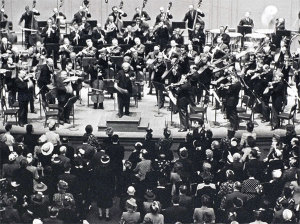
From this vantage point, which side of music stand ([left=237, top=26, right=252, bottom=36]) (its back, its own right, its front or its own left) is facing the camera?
back

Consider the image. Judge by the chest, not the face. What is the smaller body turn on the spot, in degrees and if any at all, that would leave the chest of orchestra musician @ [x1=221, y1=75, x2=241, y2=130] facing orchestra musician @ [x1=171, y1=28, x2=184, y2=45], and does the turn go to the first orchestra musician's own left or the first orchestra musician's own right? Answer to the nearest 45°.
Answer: approximately 90° to the first orchestra musician's own right

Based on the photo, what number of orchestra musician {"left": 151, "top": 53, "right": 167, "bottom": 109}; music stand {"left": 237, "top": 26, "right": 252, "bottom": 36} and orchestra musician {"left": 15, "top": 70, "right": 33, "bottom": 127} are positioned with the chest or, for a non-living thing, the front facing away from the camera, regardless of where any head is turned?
1

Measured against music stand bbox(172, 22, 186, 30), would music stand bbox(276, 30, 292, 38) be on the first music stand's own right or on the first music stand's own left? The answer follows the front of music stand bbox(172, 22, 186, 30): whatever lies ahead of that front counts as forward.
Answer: on the first music stand's own right

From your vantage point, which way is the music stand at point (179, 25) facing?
away from the camera

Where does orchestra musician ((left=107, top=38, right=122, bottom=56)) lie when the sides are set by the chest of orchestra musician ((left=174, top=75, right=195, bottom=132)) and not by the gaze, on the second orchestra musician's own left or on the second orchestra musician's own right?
on the second orchestra musician's own right

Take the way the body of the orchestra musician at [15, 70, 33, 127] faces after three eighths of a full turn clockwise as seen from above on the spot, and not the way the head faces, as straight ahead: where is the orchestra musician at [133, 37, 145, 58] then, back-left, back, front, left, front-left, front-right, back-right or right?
back-right

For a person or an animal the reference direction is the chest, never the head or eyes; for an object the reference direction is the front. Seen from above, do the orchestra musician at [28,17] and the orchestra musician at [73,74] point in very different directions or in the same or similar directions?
same or similar directions

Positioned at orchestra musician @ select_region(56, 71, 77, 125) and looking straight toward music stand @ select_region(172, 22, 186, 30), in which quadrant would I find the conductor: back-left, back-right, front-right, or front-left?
front-right

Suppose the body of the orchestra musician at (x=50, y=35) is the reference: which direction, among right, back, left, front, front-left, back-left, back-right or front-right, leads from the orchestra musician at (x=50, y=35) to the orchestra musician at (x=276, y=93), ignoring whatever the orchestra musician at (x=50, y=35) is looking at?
front-left

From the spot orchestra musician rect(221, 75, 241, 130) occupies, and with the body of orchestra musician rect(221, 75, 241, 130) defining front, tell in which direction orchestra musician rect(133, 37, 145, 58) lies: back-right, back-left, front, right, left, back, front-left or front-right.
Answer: front-right

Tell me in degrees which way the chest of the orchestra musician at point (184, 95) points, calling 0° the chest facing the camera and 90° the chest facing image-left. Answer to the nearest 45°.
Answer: approximately 90°

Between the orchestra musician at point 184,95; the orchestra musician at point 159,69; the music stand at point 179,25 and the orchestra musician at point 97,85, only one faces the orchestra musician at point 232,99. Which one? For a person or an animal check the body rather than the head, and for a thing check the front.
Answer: the orchestra musician at point 97,85

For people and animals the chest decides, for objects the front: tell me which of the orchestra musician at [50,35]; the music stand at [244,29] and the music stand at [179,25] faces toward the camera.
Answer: the orchestra musician

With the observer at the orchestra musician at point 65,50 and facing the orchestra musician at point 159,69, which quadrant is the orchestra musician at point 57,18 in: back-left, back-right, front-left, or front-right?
back-left

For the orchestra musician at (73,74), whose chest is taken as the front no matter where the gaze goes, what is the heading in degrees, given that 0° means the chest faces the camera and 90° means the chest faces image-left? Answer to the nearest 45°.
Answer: approximately 315°

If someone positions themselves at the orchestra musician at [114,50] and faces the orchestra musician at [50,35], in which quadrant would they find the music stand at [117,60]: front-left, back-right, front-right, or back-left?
back-left

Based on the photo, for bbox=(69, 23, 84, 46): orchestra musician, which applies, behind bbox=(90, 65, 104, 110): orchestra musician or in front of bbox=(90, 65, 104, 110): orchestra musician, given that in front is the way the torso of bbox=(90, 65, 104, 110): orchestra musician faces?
behind

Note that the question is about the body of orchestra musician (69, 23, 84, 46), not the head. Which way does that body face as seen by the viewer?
toward the camera

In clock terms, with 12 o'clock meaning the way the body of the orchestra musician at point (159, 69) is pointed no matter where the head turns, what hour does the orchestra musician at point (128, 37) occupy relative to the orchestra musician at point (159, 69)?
the orchestra musician at point (128, 37) is roughly at 4 o'clock from the orchestra musician at point (159, 69).

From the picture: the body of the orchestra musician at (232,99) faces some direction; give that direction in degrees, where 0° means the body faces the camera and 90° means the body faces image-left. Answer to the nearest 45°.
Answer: approximately 90°
